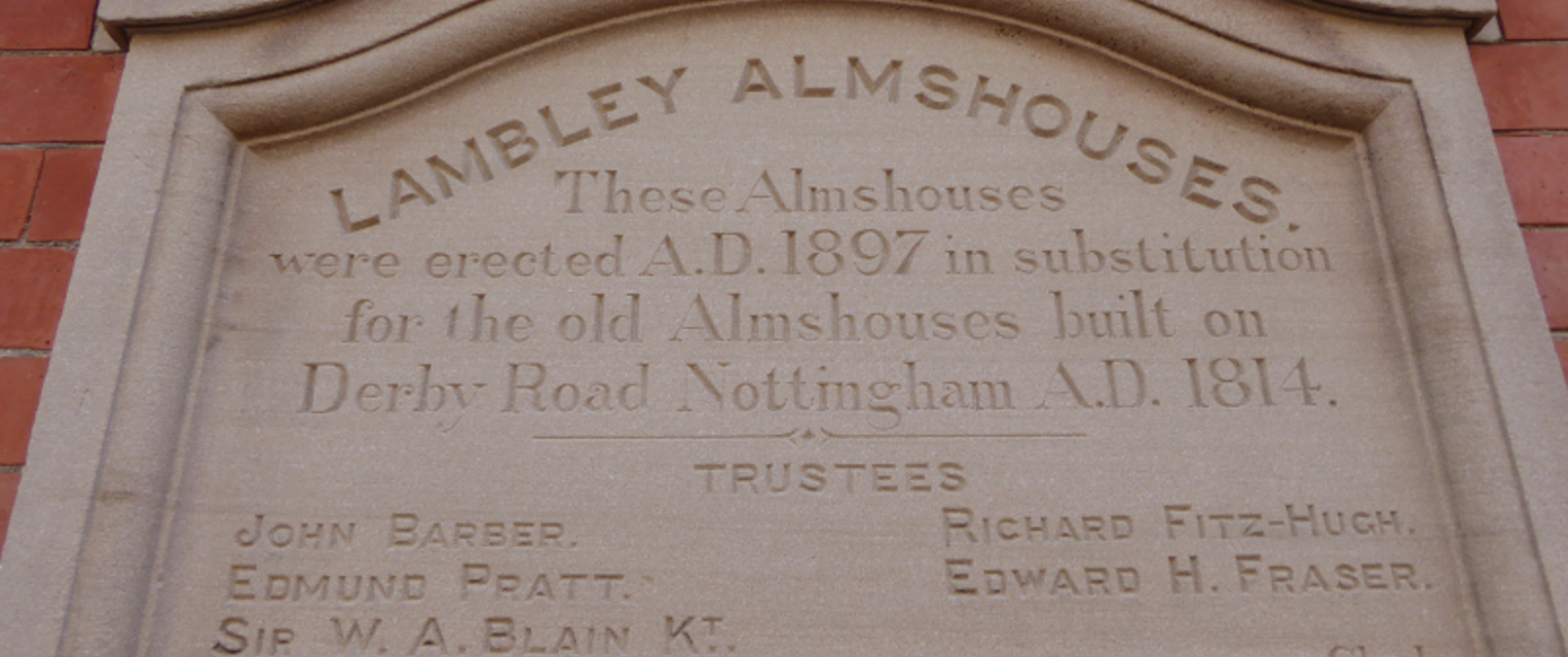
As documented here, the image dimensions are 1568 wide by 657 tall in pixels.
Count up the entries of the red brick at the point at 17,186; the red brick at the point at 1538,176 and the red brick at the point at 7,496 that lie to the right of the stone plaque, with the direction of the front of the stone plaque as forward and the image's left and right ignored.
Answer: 2

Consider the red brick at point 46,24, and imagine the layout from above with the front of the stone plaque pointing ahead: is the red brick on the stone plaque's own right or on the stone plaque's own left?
on the stone plaque's own right

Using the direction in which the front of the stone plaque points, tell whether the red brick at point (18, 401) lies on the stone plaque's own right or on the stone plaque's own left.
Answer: on the stone plaque's own right

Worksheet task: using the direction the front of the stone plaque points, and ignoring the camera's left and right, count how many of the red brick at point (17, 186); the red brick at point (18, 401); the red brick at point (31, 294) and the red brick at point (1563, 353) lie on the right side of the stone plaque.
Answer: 3

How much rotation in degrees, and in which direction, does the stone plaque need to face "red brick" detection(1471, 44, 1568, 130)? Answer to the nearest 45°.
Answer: approximately 90° to its left

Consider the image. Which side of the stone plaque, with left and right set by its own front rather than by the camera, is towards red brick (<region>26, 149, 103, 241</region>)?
right

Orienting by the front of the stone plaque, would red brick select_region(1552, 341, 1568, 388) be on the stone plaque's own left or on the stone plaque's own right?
on the stone plaque's own left

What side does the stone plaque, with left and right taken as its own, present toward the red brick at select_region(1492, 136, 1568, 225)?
left

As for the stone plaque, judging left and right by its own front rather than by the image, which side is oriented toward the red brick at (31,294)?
right

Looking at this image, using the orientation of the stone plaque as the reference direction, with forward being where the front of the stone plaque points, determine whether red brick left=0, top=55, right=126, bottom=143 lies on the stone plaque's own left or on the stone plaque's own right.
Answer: on the stone plaque's own right

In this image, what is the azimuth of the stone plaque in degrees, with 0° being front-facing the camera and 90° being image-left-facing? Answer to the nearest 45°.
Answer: approximately 0°
